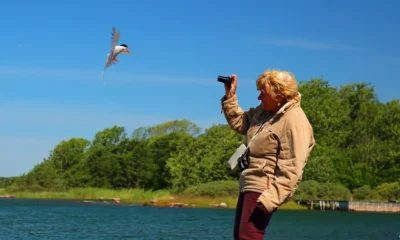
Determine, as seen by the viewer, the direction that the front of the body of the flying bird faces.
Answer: to the viewer's right

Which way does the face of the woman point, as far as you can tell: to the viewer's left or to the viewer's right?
to the viewer's left
